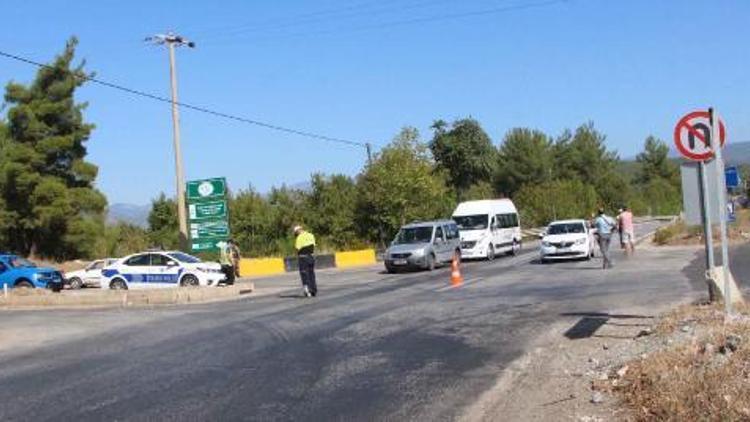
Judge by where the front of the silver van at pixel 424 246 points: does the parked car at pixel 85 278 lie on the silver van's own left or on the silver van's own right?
on the silver van's own right

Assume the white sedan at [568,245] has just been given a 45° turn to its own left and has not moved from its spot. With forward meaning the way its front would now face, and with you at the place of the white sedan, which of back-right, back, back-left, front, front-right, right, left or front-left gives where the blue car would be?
back-right

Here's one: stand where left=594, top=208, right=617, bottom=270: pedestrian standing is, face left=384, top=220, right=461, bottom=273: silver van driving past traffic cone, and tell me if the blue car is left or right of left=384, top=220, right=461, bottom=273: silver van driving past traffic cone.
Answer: left

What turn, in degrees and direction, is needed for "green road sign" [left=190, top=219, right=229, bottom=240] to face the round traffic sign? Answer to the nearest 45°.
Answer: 0° — it already faces it

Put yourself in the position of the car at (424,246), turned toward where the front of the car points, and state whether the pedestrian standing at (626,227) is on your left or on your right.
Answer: on your left

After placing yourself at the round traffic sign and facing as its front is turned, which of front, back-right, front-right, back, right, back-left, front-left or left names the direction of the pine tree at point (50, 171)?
back-right

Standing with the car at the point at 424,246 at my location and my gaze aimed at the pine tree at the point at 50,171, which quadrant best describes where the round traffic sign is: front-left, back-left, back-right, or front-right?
back-left
